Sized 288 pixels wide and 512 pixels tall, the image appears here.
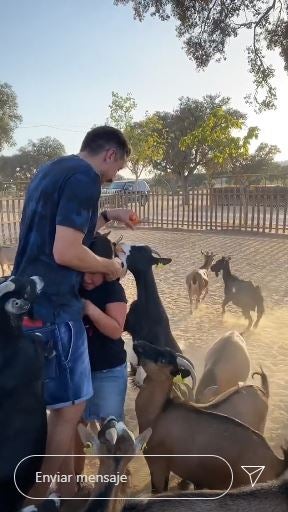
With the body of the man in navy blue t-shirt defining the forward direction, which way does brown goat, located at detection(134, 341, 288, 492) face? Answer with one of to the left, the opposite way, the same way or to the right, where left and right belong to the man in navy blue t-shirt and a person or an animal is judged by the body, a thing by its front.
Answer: the opposite way

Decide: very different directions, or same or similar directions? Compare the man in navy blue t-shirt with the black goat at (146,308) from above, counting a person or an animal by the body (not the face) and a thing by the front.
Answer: very different directions

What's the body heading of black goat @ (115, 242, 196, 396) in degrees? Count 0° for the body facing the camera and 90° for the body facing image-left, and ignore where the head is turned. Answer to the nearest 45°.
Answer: approximately 90°

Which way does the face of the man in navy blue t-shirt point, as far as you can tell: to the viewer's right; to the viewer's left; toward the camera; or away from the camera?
to the viewer's right

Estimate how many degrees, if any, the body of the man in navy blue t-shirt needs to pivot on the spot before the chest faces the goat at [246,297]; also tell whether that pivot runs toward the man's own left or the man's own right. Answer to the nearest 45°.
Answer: approximately 45° to the man's own left

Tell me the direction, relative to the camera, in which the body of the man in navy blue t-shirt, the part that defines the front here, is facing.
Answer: to the viewer's right
